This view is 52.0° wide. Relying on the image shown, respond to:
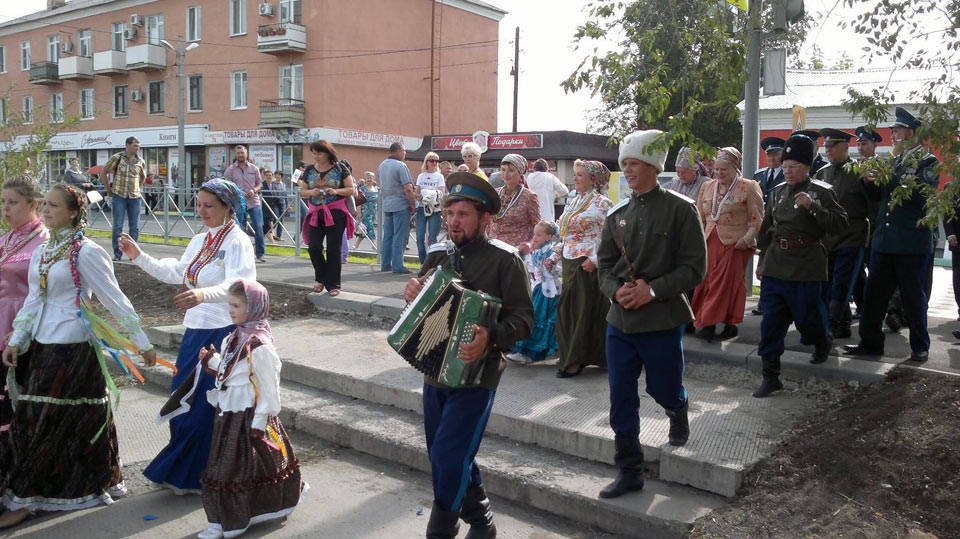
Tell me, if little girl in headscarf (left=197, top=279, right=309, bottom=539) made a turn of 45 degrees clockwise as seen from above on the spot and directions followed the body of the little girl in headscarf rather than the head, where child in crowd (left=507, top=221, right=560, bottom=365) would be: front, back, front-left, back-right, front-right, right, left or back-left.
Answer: right

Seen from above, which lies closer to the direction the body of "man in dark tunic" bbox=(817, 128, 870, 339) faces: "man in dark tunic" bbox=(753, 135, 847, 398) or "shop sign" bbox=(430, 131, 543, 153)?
the man in dark tunic

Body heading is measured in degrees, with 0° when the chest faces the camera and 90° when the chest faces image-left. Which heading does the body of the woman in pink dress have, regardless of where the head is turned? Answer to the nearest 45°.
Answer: approximately 45°

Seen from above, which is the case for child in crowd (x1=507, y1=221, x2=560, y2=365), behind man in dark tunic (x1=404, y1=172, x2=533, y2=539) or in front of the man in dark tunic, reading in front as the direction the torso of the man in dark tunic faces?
behind
